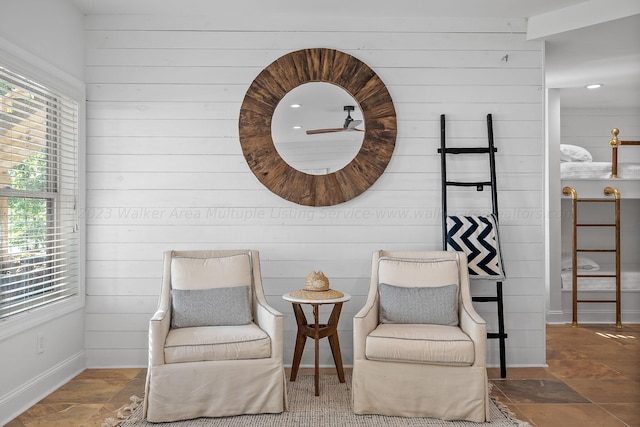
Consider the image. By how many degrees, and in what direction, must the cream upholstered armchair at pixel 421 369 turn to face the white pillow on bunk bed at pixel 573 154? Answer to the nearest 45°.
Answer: approximately 135° to its left

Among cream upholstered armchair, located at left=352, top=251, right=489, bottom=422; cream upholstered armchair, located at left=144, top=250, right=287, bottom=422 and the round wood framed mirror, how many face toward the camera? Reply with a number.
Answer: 3

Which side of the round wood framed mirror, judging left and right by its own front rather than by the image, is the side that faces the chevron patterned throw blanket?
left

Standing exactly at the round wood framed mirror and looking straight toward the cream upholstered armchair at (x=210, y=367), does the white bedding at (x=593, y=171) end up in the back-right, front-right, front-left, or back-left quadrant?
back-left

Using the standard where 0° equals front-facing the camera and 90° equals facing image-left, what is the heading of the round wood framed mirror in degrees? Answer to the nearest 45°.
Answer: approximately 0°

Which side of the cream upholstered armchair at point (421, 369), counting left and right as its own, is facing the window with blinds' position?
right

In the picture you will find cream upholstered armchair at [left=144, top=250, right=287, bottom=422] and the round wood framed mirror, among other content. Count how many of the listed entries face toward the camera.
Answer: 2

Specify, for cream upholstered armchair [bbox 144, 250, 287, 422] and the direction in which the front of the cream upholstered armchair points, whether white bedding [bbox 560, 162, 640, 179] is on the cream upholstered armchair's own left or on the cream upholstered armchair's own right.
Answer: on the cream upholstered armchair's own left

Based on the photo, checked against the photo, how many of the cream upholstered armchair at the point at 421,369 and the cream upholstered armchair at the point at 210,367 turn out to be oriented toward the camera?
2
